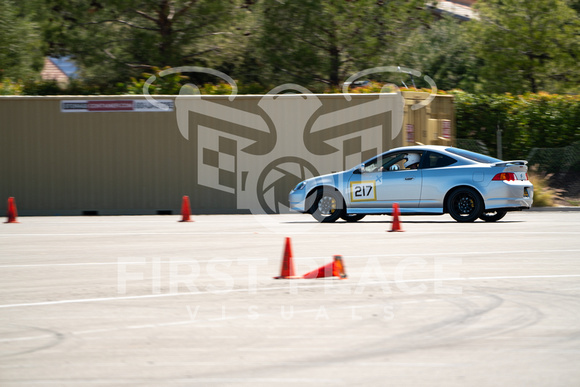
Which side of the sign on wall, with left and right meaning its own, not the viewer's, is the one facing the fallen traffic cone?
front

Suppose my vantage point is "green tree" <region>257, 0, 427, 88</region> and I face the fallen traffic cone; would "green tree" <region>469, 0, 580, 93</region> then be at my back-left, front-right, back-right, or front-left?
back-left

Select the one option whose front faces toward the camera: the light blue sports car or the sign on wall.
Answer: the sign on wall

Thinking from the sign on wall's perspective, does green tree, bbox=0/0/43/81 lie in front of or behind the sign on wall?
behind

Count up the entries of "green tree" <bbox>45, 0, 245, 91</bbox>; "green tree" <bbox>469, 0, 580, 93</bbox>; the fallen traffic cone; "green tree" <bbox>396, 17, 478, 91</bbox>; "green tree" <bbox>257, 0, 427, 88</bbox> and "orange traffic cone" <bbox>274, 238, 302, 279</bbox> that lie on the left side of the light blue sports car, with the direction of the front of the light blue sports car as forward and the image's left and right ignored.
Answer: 2

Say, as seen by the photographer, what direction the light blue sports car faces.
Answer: facing to the left of the viewer

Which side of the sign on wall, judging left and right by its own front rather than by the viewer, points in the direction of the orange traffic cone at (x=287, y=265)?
front

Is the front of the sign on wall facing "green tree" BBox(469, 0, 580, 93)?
no

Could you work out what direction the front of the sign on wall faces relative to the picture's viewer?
facing the viewer

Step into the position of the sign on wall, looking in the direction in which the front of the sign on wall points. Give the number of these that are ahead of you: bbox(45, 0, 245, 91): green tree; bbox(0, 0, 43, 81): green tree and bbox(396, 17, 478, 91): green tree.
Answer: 0

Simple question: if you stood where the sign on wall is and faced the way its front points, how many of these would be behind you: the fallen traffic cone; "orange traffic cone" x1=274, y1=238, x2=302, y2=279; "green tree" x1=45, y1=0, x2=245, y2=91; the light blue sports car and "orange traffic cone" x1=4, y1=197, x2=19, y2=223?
1

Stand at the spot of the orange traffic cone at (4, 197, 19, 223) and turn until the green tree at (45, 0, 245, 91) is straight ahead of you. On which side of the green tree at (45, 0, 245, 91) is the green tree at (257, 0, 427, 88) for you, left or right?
right

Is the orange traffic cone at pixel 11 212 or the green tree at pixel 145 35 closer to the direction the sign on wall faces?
the orange traffic cone

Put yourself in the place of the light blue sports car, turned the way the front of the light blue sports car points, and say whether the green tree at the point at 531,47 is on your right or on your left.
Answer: on your right

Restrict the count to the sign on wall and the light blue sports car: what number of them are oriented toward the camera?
1

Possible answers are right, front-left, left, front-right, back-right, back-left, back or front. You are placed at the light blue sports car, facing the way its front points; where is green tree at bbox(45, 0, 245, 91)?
front-right

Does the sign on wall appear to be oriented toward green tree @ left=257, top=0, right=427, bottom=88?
no

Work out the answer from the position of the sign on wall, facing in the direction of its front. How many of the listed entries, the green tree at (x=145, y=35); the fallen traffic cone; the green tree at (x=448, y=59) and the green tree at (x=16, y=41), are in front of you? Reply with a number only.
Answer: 1

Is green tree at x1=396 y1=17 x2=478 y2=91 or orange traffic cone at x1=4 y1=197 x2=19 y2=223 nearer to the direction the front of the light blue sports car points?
the orange traffic cone
